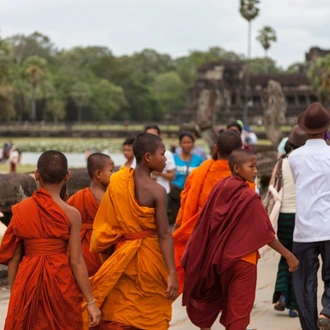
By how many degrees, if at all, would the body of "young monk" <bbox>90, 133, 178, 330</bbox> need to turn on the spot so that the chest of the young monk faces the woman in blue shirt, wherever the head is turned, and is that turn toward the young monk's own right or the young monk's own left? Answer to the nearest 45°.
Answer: approximately 45° to the young monk's own left

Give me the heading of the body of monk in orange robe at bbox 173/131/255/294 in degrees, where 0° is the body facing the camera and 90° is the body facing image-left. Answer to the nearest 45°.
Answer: approximately 180°

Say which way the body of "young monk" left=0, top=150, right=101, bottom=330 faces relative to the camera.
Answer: away from the camera

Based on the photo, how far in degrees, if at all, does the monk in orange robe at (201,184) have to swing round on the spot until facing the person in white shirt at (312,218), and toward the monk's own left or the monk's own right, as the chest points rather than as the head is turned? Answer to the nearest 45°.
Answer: approximately 135° to the monk's own right

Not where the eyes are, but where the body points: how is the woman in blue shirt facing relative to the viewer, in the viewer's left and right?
facing the viewer

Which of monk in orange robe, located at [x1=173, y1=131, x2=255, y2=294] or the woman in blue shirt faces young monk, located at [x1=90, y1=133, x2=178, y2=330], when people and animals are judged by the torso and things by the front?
the woman in blue shirt

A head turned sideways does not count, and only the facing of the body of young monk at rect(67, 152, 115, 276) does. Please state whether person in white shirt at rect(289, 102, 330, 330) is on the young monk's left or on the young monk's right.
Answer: on the young monk's right

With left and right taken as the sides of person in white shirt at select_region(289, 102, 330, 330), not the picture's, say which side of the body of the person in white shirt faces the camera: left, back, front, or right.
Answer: back

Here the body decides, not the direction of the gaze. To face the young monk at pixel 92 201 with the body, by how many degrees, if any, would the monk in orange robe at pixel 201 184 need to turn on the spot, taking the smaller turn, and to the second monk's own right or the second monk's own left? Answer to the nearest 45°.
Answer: approximately 135° to the second monk's own left

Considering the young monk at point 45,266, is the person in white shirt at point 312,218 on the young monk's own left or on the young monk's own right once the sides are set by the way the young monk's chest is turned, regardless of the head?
on the young monk's own right

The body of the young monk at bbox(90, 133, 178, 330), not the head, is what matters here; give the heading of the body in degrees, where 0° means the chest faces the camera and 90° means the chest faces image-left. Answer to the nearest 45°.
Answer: approximately 225°

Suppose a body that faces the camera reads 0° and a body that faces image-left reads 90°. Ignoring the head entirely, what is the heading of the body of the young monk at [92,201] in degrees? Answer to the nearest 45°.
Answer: approximately 225°

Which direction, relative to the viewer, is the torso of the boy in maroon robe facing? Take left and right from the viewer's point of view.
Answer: facing away from the viewer and to the right of the viewer
